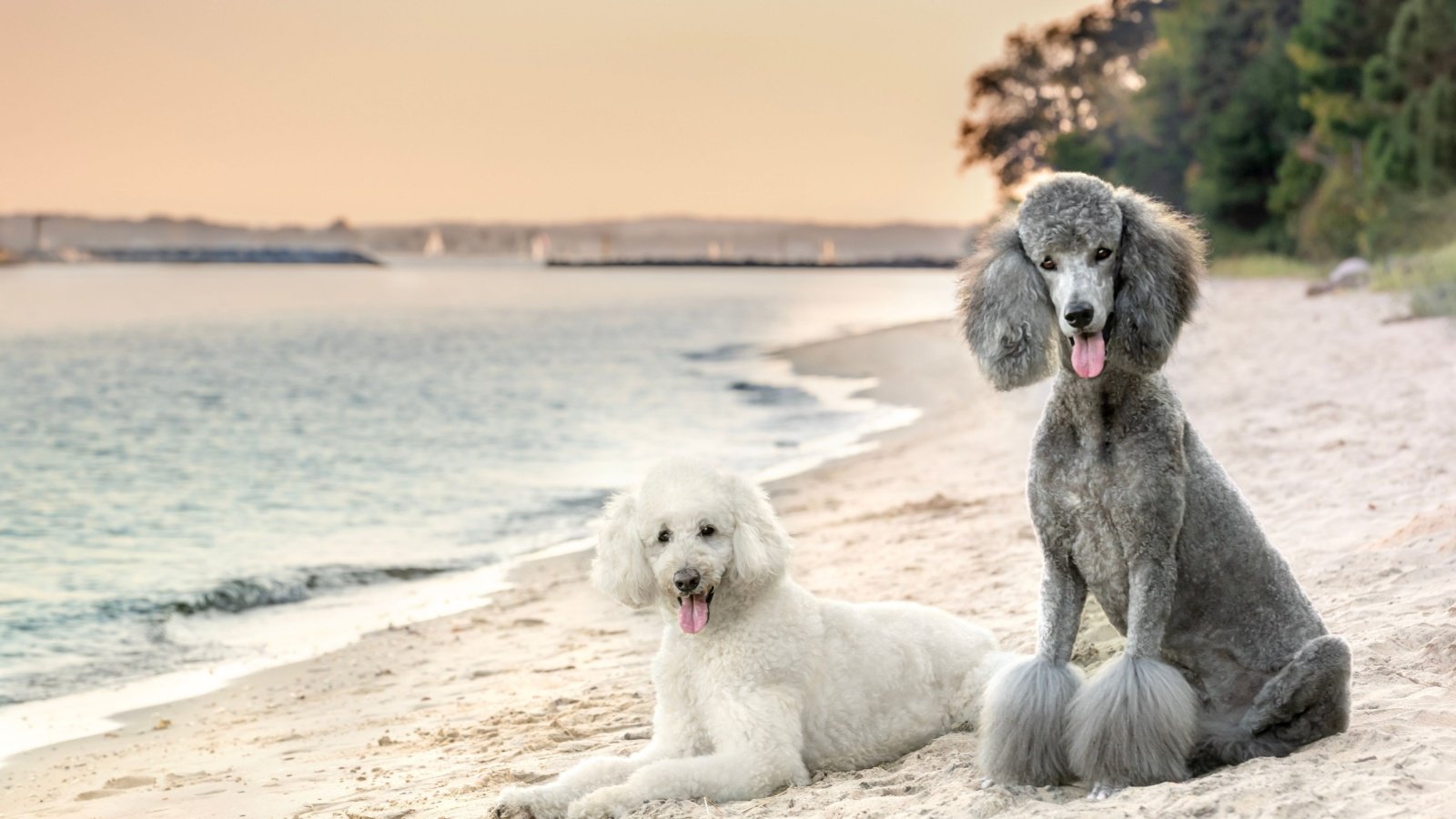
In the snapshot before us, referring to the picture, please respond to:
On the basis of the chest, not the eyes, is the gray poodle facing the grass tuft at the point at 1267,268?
no

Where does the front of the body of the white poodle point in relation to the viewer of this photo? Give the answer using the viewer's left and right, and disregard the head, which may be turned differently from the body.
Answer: facing the viewer and to the left of the viewer

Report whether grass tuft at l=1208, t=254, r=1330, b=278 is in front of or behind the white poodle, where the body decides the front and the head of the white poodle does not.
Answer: behind

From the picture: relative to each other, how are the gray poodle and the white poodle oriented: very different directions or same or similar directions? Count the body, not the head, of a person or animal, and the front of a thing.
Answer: same or similar directions

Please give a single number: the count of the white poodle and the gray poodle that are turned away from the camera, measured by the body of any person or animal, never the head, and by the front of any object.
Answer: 0

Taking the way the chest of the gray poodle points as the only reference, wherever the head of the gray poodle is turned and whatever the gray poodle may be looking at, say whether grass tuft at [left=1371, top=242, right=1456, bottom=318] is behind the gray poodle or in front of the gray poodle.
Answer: behind

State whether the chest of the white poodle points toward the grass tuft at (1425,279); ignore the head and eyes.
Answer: no

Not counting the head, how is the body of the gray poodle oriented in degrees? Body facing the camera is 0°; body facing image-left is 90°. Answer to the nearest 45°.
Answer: approximately 45°

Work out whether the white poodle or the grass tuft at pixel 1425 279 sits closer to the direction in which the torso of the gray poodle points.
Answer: the white poodle

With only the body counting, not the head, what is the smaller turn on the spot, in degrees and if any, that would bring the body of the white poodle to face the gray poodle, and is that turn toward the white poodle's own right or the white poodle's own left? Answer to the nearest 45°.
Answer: approximately 90° to the white poodle's own left
